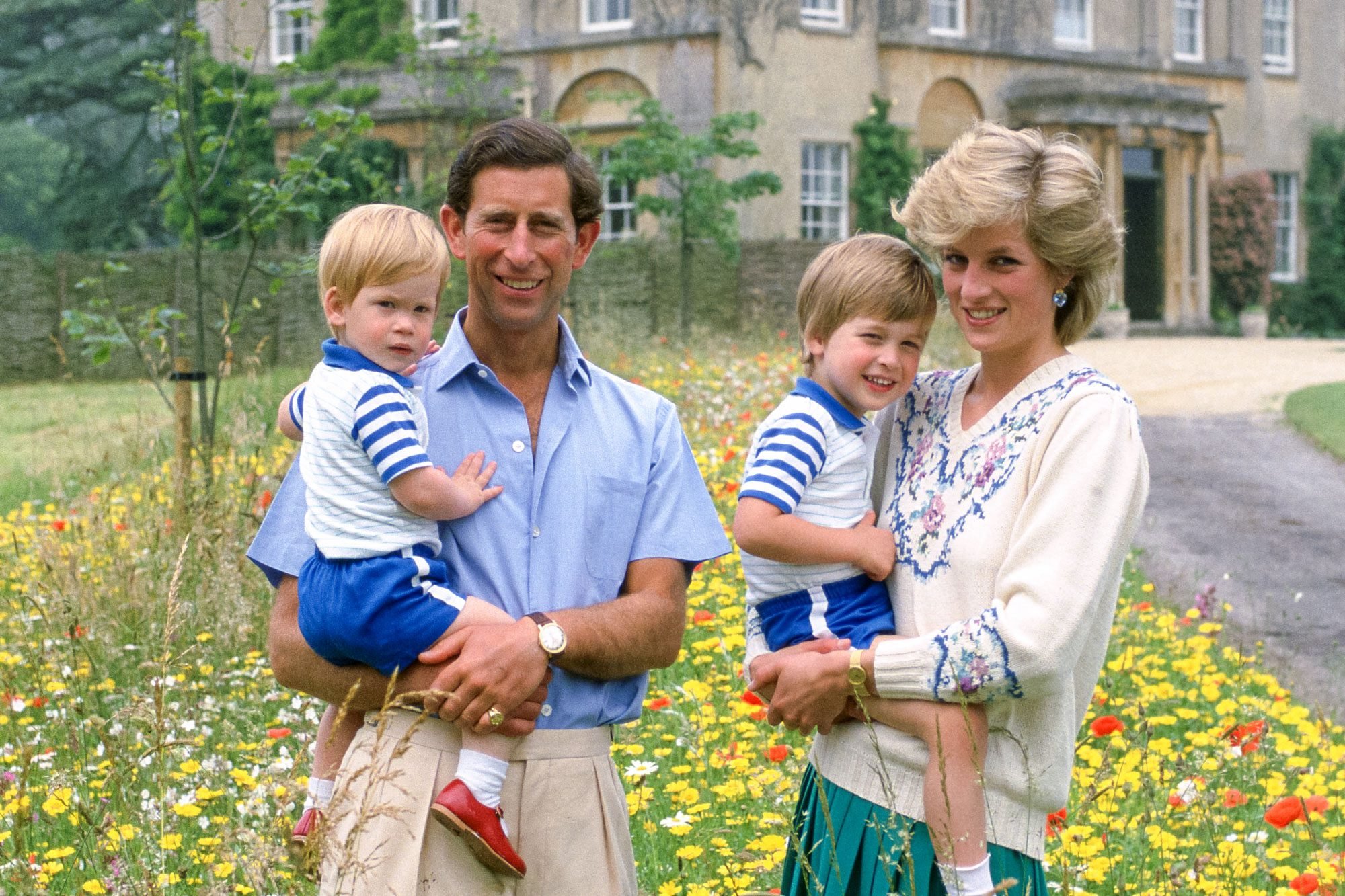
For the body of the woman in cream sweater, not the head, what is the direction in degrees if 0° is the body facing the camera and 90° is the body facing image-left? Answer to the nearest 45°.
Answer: approximately 45°

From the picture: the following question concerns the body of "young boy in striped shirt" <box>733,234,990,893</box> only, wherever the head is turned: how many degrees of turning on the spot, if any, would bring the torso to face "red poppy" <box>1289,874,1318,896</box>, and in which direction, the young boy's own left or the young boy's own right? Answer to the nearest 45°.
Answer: approximately 45° to the young boy's own left

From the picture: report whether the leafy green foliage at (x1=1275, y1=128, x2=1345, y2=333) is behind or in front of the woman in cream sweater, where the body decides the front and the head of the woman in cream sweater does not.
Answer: behind

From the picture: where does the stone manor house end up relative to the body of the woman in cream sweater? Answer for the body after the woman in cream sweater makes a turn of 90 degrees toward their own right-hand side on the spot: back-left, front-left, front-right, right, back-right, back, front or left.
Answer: front-right

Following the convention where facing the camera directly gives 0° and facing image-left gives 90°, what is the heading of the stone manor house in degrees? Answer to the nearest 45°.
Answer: approximately 45°
